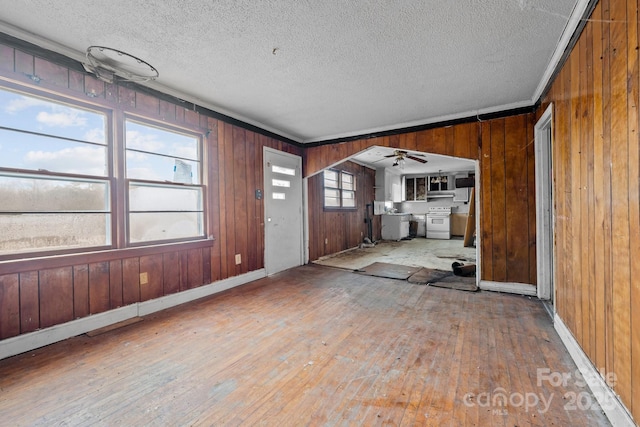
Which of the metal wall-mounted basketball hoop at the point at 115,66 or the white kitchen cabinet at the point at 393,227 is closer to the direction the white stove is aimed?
the metal wall-mounted basketball hoop

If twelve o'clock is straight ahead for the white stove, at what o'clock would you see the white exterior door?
The white exterior door is roughly at 1 o'clock from the white stove.

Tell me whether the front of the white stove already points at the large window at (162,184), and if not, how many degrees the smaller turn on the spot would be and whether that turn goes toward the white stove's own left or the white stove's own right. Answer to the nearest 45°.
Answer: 0° — it already faces it

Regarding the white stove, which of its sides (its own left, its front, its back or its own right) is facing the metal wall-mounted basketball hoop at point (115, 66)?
front

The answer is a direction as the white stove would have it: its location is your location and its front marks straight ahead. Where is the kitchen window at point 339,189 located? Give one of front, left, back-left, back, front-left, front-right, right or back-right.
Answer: front-right

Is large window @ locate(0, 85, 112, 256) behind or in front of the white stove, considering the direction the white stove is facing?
in front

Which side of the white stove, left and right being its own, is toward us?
front
